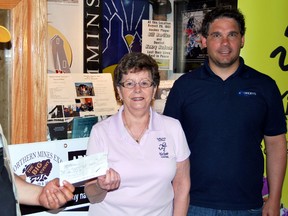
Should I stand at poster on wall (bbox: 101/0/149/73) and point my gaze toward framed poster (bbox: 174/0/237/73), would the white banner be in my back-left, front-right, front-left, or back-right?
back-right

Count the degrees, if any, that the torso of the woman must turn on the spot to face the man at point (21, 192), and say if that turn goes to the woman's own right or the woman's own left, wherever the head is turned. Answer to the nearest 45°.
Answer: approximately 45° to the woman's own right

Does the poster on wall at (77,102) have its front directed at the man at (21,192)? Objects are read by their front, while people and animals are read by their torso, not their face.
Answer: yes

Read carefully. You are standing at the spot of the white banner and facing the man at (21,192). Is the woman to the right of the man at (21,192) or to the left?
left

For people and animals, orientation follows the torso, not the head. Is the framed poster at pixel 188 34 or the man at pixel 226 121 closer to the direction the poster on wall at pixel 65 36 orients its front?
the man

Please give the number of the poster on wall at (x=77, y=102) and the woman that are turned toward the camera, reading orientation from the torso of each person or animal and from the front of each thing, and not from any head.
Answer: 2

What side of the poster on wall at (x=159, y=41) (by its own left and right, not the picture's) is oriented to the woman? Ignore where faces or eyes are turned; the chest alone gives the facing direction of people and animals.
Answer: front
